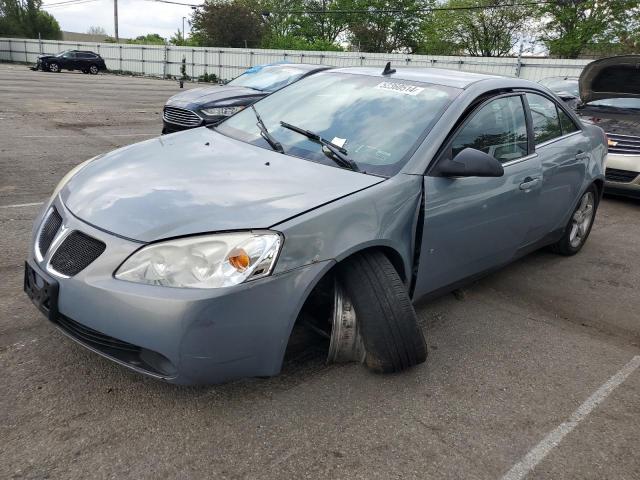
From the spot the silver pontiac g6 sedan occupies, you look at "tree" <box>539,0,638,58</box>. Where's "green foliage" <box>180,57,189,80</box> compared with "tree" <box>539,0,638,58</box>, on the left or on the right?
left

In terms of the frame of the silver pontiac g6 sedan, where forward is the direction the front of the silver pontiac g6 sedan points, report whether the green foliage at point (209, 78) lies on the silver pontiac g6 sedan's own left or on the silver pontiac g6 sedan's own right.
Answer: on the silver pontiac g6 sedan's own right

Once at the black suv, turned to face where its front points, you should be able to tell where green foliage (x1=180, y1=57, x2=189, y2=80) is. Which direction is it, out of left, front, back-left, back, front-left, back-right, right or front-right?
back-left

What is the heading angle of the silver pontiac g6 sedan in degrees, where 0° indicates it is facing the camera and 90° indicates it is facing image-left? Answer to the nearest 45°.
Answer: approximately 45°

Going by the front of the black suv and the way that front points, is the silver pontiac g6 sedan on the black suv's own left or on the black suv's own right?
on the black suv's own left

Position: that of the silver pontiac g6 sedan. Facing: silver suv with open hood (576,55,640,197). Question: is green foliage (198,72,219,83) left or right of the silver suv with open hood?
left

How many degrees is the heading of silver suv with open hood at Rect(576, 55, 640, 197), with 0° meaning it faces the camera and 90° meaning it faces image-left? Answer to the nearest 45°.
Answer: approximately 0°

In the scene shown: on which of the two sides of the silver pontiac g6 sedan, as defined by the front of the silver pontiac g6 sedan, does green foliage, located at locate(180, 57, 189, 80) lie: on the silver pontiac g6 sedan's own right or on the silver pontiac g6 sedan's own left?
on the silver pontiac g6 sedan's own right

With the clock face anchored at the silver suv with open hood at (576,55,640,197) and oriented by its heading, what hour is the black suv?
The black suv is roughly at 4 o'clock from the silver suv with open hood.

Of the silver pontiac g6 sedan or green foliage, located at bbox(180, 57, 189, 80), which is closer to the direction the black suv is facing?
the silver pontiac g6 sedan

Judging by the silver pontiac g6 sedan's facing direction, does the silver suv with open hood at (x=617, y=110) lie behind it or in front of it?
behind

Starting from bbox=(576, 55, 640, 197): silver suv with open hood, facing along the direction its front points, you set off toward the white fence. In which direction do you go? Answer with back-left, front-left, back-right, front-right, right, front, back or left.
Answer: back-right

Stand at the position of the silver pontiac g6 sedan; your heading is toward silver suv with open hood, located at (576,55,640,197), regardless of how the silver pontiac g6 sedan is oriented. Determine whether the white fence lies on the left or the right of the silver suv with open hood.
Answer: left

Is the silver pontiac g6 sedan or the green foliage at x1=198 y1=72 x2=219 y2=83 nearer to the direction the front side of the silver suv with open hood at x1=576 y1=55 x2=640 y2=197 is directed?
the silver pontiac g6 sedan
